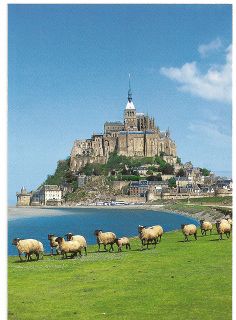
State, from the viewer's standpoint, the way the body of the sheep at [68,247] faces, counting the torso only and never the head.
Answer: to the viewer's left

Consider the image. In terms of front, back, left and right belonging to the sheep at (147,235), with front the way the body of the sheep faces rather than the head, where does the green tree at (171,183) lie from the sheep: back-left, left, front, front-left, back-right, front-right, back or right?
back-right

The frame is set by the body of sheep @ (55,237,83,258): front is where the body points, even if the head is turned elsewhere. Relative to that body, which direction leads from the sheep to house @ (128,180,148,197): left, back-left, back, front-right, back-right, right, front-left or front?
right

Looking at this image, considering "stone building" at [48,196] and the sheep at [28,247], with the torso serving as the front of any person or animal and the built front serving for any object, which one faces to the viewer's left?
the sheep

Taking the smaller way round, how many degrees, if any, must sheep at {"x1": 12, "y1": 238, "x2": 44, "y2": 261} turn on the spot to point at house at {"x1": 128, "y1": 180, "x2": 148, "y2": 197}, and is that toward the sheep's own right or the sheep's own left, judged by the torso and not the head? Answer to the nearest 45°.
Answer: approximately 90° to the sheep's own right

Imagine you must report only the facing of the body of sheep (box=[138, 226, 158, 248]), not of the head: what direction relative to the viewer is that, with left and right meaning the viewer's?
facing the viewer and to the left of the viewer

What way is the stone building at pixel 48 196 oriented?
toward the camera

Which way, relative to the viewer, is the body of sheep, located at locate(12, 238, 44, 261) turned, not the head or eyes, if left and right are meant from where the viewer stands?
facing to the left of the viewer

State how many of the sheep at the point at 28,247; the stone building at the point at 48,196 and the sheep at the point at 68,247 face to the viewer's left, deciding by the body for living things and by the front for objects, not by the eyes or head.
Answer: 2

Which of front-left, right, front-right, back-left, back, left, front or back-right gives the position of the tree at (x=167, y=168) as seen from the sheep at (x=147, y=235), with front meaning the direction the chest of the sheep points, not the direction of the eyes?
back-right

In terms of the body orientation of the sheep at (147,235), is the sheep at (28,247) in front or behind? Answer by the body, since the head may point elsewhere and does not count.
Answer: in front

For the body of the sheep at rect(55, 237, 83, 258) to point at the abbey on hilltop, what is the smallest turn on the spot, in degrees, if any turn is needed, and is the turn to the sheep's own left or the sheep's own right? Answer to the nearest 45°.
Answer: approximately 90° to the sheep's own right
